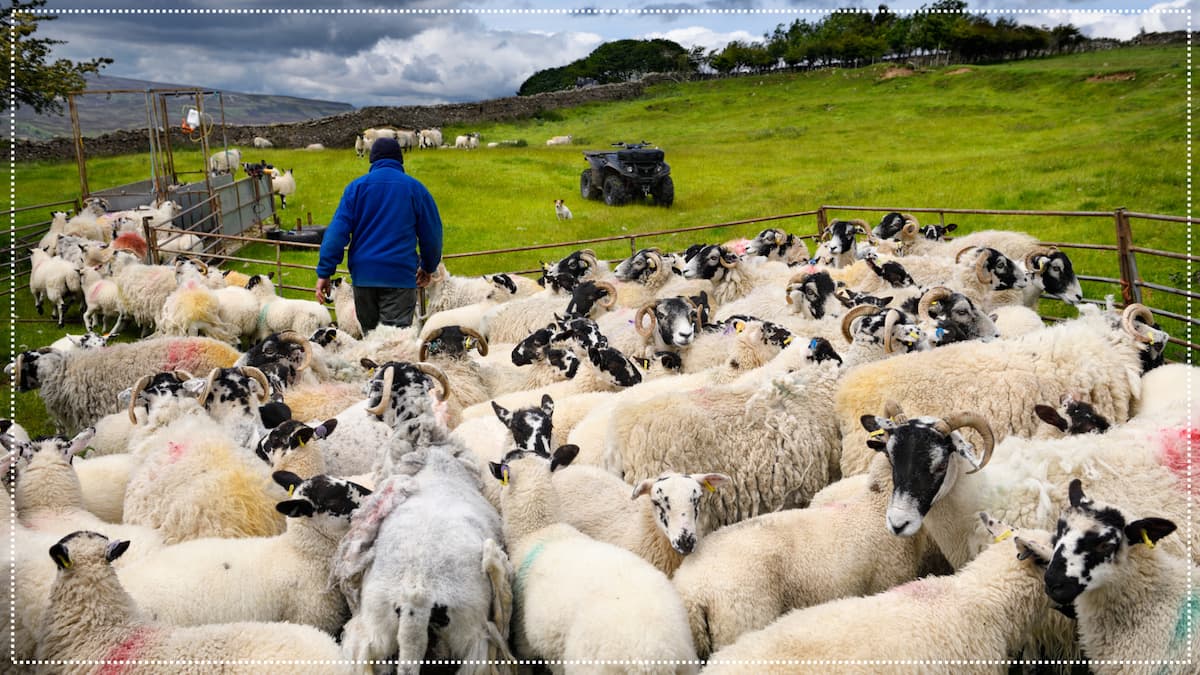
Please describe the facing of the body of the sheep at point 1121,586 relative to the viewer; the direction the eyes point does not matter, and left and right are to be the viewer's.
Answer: facing the viewer and to the left of the viewer

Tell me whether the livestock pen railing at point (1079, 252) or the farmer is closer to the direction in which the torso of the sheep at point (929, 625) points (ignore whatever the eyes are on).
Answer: the livestock pen railing

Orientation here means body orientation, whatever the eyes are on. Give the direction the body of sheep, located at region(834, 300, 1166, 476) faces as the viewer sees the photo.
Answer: to the viewer's right

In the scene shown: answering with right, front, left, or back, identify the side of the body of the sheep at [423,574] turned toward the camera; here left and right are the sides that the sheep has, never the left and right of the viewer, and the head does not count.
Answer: back

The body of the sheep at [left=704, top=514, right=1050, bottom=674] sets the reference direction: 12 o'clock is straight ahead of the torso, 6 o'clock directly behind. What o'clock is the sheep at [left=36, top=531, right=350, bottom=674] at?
the sheep at [left=36, top=531, right=350, bottom=674] is roughly at 7 o'clock from the sheep at [left=704, top=514, right=1050, bottom=674].

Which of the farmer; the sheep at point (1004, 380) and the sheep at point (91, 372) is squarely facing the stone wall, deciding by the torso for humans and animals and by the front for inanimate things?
the farmer

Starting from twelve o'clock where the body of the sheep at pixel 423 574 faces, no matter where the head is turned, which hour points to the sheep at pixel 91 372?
the sheep at pixel 91 372 is roughly at 11 o'clock from the sheep at pixel 423 574.

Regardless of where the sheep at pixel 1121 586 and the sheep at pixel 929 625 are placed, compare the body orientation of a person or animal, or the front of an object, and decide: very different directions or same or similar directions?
very different directions

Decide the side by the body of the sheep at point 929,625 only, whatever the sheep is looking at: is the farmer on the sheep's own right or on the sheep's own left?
on the sheep's own left

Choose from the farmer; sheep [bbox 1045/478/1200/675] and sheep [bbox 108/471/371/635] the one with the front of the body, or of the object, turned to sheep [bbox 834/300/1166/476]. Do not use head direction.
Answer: sheep [bbox 108/471/371/635]

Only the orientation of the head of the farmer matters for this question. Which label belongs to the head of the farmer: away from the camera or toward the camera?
away from the camera

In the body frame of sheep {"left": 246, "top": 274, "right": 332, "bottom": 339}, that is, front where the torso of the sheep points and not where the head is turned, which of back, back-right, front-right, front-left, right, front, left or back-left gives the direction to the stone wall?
right

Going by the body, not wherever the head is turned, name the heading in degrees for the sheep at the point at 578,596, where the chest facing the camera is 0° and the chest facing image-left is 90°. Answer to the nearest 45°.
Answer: approximately 135°

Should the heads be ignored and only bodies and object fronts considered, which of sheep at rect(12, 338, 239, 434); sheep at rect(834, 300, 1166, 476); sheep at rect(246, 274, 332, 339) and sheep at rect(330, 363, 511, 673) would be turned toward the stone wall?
sheep at rect(330, 363, 511, 673)

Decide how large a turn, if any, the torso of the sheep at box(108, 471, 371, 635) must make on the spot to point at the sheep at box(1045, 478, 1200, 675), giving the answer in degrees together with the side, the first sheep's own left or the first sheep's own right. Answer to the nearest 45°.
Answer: approximately 45° to the first sheep's own right
